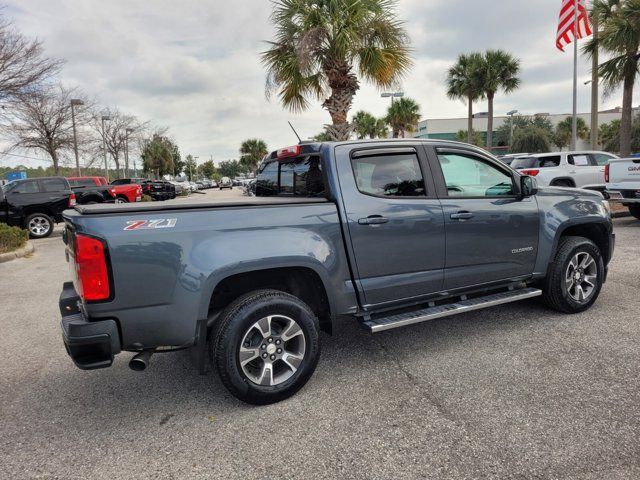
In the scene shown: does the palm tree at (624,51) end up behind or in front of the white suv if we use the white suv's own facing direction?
in front

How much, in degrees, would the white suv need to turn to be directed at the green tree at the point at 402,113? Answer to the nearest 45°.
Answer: approximately 90° to its left

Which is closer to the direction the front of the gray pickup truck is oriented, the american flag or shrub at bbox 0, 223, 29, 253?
the american flag

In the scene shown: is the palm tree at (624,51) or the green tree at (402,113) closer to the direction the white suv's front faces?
the palm tree

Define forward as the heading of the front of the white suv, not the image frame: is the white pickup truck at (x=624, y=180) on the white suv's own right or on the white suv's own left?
on the white suv's own right

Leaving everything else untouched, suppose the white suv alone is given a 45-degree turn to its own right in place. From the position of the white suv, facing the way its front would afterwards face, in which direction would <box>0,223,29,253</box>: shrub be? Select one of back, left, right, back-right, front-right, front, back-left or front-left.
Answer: back-right

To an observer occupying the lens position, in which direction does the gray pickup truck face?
facing away from the viewer and to the right of the viewer

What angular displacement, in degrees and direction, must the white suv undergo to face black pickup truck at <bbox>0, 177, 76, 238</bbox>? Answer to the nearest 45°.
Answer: approximately 180°

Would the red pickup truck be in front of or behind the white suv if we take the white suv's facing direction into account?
behind

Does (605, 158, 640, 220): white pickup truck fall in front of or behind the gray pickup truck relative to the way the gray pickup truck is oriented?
in front

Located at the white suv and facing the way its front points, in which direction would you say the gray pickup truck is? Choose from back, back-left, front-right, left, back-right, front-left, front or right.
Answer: back-right

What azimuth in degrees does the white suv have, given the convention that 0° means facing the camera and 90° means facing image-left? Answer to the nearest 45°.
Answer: approximately 225°
